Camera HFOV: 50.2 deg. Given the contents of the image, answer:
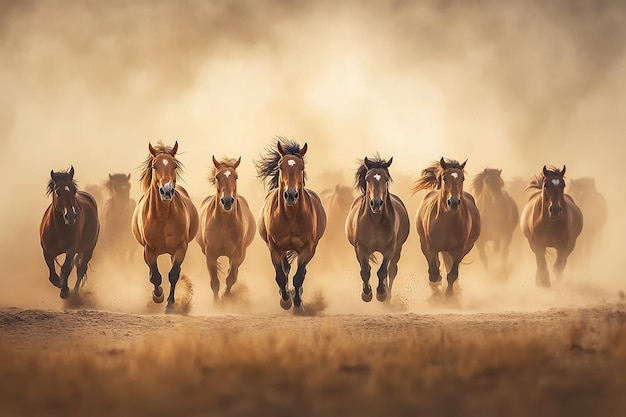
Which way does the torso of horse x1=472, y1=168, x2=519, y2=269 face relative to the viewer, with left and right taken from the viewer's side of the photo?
facing the viewer

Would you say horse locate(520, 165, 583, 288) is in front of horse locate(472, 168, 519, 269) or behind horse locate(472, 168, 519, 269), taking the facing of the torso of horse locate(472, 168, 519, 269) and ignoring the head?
in front

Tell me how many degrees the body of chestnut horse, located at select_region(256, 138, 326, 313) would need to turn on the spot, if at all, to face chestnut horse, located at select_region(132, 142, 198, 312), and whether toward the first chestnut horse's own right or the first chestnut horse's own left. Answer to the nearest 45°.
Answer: approximately 90° to the first chestnut horse's own right

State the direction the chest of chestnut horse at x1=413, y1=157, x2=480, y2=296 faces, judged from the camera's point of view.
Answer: toward the camera

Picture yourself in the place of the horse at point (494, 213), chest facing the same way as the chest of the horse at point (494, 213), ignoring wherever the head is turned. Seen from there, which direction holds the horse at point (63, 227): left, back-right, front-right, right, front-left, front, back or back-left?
front-right

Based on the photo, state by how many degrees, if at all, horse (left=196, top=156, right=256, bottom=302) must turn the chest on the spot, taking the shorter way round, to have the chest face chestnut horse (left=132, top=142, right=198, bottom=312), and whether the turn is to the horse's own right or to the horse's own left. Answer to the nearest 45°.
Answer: approximately 45° to the horse's own right

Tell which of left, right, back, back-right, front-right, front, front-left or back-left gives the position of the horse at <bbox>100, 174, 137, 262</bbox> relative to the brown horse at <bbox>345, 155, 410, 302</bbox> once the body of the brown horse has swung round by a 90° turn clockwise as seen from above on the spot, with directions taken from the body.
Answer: front-right

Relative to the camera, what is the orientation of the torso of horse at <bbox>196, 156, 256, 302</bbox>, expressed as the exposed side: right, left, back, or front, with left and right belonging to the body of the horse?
front
